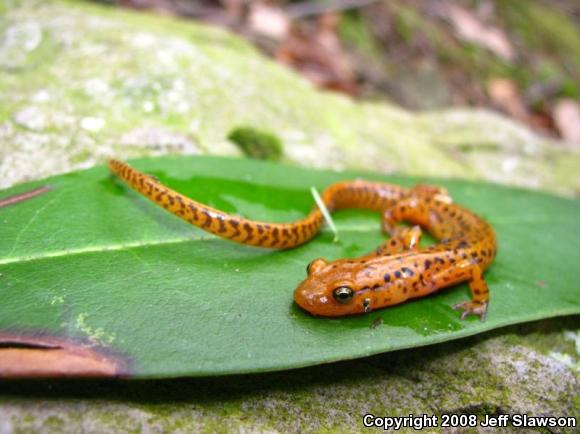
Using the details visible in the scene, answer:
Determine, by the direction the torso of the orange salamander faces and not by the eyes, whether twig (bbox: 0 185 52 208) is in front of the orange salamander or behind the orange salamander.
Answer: in front

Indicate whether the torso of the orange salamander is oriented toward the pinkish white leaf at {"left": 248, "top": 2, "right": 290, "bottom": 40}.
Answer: no

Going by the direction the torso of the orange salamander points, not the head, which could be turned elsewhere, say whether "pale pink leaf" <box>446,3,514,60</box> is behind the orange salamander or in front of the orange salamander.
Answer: behind

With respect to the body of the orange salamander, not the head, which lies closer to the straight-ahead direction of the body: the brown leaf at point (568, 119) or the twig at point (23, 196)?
the twig

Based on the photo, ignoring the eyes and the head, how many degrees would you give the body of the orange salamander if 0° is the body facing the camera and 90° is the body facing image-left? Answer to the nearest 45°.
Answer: approximately 45°

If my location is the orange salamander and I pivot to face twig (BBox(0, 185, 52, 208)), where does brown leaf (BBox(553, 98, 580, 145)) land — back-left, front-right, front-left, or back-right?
back-right

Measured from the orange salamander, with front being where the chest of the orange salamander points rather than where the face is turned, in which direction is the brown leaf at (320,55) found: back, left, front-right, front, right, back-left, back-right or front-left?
back-right

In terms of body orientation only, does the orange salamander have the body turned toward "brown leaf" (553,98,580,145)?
no

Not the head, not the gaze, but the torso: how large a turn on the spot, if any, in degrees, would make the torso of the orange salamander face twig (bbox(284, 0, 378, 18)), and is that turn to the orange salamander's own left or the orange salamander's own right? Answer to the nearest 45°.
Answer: approximately 135° to the orange salamander's own right

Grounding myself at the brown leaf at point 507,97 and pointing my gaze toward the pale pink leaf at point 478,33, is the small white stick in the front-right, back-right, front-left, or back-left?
back-left

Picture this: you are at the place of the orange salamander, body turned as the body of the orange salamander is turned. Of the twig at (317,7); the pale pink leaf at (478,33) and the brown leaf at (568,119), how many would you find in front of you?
0

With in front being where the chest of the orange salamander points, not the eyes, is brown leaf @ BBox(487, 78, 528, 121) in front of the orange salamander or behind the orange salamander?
behind
